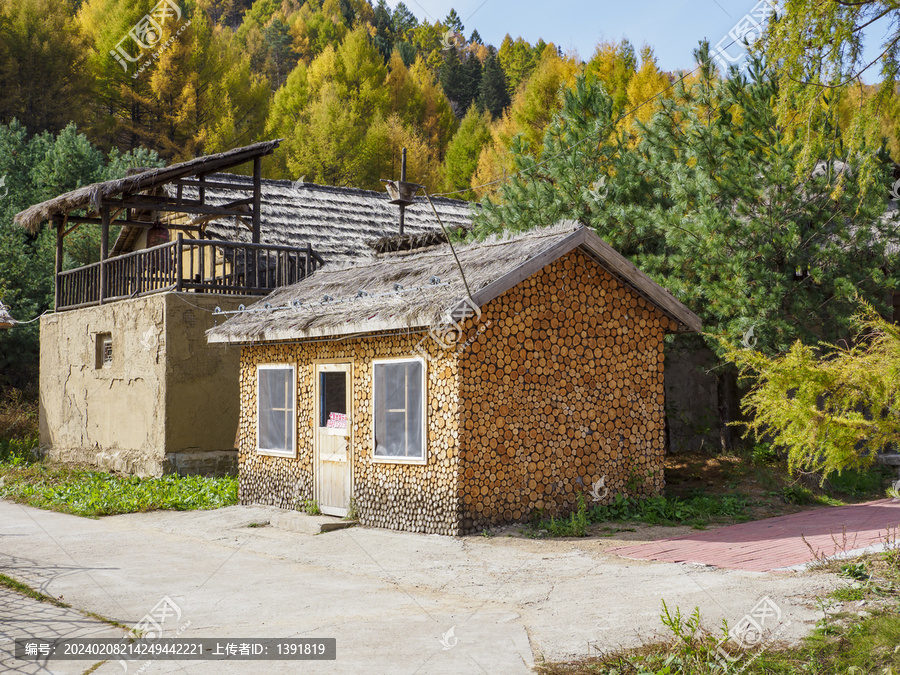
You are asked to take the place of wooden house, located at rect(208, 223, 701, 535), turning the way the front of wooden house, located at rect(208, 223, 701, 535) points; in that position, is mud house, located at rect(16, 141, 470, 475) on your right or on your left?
on your right

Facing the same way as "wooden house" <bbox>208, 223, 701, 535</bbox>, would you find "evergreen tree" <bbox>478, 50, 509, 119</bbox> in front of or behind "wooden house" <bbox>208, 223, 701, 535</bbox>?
behind

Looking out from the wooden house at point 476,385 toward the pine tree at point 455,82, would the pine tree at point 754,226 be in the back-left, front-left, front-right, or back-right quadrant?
front-right

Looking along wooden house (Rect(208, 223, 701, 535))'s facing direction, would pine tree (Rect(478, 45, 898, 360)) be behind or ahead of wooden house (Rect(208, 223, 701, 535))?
behind

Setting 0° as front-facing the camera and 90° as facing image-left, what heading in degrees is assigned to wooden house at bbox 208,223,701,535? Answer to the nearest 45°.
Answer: approximately 45°

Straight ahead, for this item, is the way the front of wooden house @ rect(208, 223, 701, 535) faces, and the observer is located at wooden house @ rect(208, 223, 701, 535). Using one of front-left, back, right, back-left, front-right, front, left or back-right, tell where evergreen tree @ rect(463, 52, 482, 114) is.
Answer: back-right

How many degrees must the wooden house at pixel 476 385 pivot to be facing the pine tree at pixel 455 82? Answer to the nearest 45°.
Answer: approximately 135° to its right
